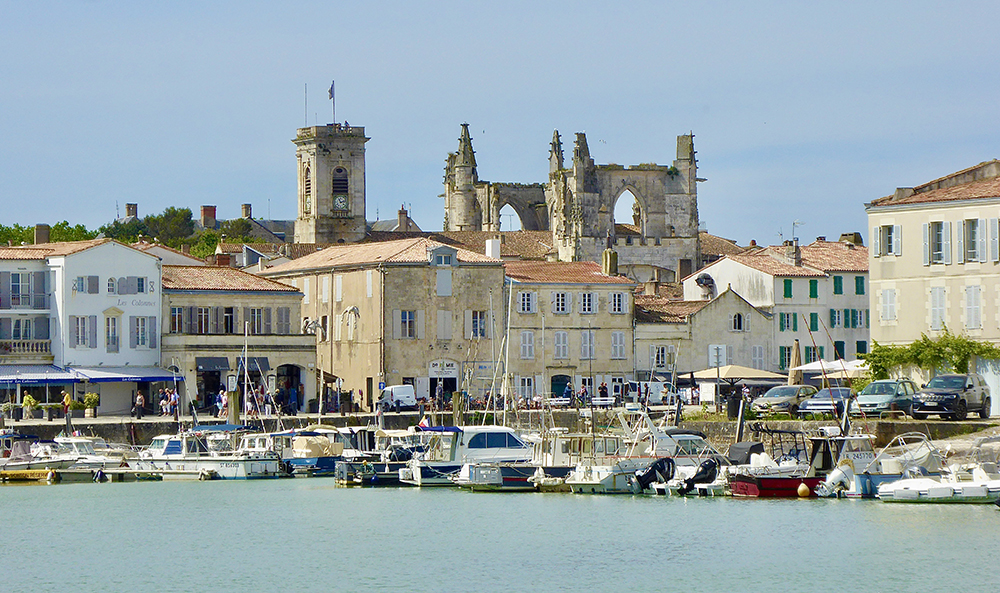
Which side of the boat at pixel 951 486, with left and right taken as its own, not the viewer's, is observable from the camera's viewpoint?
left
